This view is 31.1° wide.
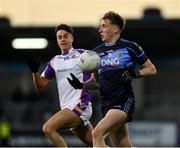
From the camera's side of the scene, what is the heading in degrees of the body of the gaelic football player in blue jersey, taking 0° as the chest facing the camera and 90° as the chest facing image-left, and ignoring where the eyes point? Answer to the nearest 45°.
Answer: approximately 45°
